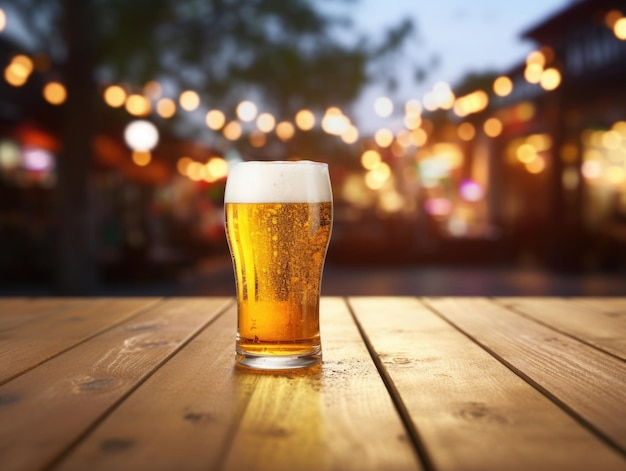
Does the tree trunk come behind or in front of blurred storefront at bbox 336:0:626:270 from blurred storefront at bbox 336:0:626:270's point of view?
in front

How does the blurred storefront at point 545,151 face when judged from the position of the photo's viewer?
facing the viewer and to the left of the viewer

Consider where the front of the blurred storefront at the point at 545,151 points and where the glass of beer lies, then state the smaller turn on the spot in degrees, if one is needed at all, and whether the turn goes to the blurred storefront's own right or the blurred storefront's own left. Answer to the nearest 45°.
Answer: approximately 45° to the blurred storefront's own left

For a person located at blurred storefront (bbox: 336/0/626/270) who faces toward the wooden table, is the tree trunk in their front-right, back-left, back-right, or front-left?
front-right

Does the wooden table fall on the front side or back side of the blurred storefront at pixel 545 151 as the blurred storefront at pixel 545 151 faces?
on the front side
